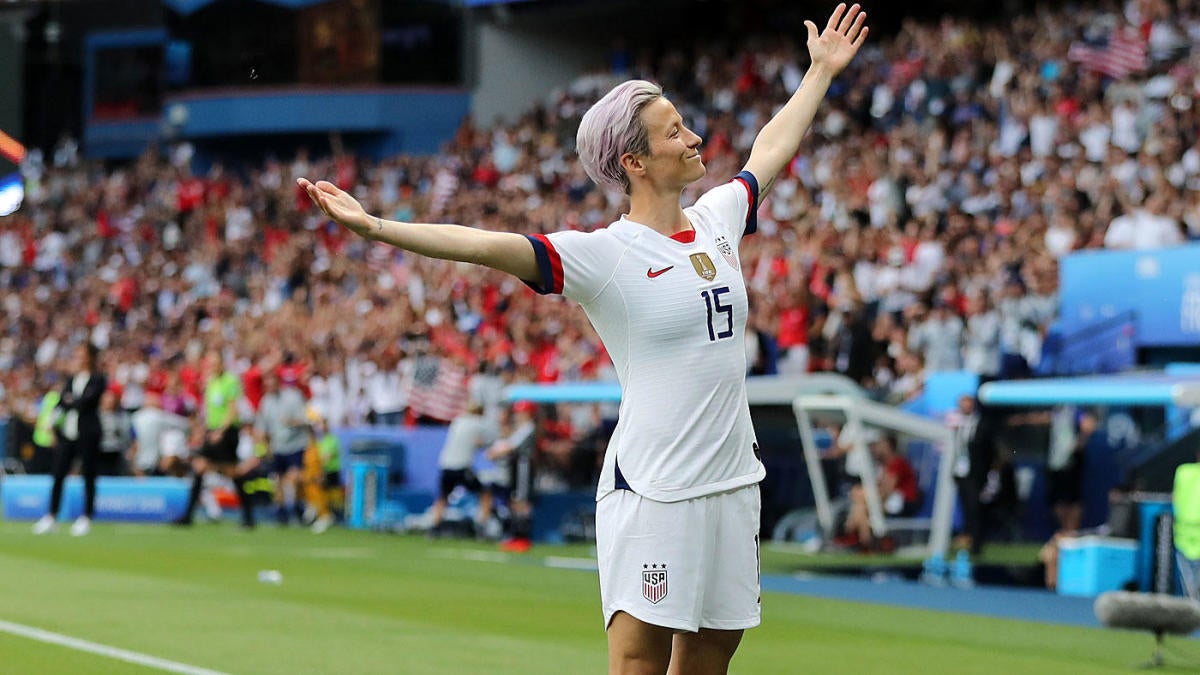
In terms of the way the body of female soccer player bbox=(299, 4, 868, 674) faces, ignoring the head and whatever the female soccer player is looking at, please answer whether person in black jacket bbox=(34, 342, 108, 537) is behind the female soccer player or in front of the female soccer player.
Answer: behind

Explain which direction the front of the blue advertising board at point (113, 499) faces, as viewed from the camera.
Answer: facing the viewer

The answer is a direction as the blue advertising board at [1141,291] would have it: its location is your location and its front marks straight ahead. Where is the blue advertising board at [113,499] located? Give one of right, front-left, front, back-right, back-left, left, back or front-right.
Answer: right

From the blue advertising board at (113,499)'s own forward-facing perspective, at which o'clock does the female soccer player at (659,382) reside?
The female soccer player is roughly at 12 o'clock from the blue advertising board.

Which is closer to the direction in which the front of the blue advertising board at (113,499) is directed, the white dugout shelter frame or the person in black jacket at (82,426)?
the person in black jacket

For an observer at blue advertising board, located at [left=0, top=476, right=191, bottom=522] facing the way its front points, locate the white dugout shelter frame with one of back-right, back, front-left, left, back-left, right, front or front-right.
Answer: front-left

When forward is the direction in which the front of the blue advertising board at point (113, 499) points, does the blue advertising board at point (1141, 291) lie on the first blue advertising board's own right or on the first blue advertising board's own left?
on the first blue advertising board's own left

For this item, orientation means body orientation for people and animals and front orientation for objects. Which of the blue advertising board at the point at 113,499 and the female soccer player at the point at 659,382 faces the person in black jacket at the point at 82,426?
the blue advertising board

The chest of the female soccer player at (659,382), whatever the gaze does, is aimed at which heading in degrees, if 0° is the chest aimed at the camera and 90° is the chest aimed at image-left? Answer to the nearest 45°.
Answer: approximately 315°

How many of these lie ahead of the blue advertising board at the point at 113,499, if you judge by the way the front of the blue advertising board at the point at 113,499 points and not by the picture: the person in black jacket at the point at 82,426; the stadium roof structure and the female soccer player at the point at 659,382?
2

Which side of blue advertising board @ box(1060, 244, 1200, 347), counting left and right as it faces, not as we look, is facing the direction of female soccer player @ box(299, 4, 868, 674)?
front

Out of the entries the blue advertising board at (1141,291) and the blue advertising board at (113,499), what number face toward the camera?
2

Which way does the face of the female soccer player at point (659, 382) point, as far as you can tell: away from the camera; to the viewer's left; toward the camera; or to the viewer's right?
to the viewer's right
